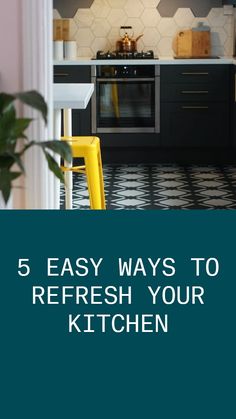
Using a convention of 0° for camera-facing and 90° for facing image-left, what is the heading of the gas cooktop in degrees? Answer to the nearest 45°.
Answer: approximately 0°

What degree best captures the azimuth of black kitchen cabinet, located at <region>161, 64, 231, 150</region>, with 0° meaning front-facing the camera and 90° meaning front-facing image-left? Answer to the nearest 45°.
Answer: approximately 0°

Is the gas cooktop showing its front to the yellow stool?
yes

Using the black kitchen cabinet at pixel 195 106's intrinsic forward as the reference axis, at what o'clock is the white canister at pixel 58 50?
The white canister is roughly at 3 o'clock from the black kitchen cabinet.

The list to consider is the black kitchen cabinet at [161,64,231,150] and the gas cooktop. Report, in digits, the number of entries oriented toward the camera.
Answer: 2
